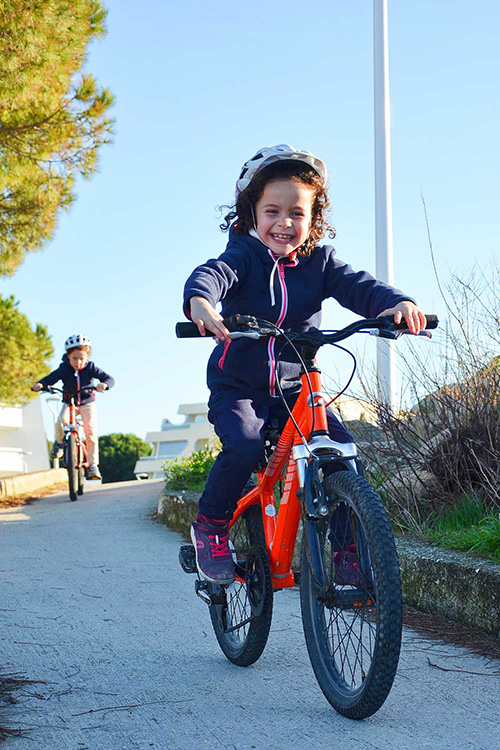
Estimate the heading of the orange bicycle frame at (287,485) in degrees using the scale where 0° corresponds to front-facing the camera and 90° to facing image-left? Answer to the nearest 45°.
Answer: approximately 315°

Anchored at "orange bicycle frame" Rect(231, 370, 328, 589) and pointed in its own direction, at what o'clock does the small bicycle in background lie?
The small bicycle in background is roughly at 7 o'clock from the orange bicycle frame.

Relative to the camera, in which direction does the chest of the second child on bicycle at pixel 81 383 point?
toward the camera

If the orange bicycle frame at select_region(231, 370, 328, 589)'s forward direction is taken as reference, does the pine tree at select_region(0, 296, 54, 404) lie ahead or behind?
behind

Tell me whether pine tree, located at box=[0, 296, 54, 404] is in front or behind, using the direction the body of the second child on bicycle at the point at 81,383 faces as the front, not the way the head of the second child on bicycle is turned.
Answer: behind

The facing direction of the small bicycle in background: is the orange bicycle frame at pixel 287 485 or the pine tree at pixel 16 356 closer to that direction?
the orange bicycle frame

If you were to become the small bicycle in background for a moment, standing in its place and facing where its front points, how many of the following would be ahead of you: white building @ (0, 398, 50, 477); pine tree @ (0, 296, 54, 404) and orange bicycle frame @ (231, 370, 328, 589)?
1

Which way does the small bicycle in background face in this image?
toward the camera

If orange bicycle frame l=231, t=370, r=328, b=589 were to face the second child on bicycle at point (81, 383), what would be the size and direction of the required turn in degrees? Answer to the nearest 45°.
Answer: approximately 135° to its left

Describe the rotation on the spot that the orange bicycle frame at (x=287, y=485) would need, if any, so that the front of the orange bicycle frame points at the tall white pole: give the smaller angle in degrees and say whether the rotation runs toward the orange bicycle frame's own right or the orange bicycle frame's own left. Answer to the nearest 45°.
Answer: approximately 135° to the orange bicycle frame's own left

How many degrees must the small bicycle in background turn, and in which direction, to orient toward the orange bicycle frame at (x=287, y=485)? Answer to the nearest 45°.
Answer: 0° — it already faces it

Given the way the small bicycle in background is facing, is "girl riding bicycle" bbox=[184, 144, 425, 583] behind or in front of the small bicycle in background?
in front

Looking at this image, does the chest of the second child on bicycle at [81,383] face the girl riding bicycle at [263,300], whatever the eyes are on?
yes
